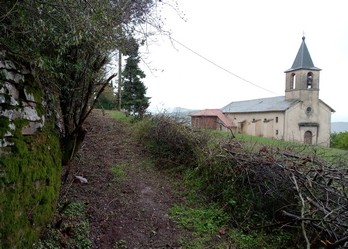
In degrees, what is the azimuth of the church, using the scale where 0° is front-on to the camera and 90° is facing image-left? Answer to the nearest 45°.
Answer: approximately 315°

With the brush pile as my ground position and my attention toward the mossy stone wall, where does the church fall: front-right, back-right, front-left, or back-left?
back-right

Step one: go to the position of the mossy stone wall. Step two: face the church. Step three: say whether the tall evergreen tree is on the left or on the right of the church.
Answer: left

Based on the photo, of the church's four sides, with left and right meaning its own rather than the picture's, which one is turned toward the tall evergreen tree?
right

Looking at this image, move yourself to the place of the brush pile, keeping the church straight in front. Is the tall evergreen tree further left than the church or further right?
left

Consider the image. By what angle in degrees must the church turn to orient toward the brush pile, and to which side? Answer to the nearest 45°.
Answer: approximately 45° to its right

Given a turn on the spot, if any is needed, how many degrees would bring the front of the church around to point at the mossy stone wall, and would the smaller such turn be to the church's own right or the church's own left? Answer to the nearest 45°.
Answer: approximately 45° to the church's own right
